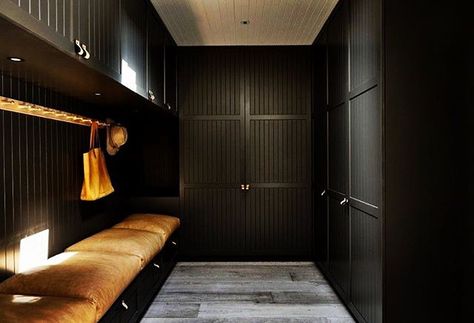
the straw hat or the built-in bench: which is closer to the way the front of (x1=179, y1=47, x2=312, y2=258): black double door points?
the built-in bench

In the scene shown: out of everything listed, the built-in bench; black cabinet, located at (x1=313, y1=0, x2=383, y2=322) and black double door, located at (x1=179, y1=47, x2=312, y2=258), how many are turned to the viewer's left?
1

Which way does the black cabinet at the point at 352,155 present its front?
to the viewer's left

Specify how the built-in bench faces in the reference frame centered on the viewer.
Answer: facing to the right of the viewer

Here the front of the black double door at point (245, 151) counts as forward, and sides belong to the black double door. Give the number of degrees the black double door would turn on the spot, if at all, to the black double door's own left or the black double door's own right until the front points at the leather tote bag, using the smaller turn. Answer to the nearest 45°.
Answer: approximately 45° to the black double door's own right

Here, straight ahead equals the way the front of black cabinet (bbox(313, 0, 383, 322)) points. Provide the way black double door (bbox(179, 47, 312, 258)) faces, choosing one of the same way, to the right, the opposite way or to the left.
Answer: to the left

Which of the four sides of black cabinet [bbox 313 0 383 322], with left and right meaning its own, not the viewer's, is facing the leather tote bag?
front

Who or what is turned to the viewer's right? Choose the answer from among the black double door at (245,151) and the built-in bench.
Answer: the built-in bench

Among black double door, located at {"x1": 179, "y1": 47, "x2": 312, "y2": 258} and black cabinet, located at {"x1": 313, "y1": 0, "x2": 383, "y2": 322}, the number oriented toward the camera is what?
1

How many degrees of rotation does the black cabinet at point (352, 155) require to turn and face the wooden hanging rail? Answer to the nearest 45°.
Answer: approximately 45° to its left

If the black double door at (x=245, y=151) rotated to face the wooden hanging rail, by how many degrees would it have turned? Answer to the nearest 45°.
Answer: approximately 45° to its right
